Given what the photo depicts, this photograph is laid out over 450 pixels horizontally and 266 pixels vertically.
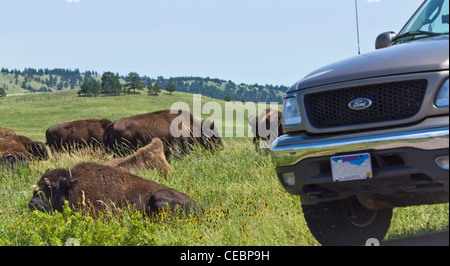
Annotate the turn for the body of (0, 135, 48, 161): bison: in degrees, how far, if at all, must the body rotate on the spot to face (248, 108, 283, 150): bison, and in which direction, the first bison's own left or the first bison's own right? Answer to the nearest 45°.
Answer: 0° — it already faces it

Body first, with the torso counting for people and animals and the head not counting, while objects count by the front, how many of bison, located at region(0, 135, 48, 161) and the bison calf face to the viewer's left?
0

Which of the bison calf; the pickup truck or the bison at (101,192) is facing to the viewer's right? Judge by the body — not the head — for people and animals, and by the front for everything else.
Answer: the bison calf

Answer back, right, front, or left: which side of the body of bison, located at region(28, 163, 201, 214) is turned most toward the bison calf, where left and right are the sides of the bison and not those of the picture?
right

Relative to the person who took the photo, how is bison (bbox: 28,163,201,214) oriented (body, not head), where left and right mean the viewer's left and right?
facing to the left of the viewer

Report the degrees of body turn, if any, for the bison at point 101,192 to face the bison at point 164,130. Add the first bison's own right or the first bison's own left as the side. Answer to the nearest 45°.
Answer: approximately 90° to the first bison's own right

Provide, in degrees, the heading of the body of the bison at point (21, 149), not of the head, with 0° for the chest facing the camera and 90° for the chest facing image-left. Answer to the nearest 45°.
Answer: approximately 270°

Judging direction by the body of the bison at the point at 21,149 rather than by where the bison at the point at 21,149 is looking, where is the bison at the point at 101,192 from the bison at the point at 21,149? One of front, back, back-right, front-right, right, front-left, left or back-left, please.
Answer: right

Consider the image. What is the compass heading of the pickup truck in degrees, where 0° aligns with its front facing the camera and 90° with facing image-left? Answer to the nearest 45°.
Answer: approximately 45°

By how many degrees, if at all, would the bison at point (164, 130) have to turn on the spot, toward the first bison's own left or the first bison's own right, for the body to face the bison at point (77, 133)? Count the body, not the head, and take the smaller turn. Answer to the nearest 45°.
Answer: approximately 135° to the first bison's own left

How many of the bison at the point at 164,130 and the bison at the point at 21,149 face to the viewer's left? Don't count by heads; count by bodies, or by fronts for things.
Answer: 0

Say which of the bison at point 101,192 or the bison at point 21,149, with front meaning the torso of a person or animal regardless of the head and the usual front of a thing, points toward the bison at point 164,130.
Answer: the bison at point 21,149

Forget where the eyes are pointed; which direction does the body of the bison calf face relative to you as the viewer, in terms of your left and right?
facing to the right of the viewer

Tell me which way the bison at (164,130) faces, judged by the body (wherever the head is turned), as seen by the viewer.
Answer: to the viewer's right
